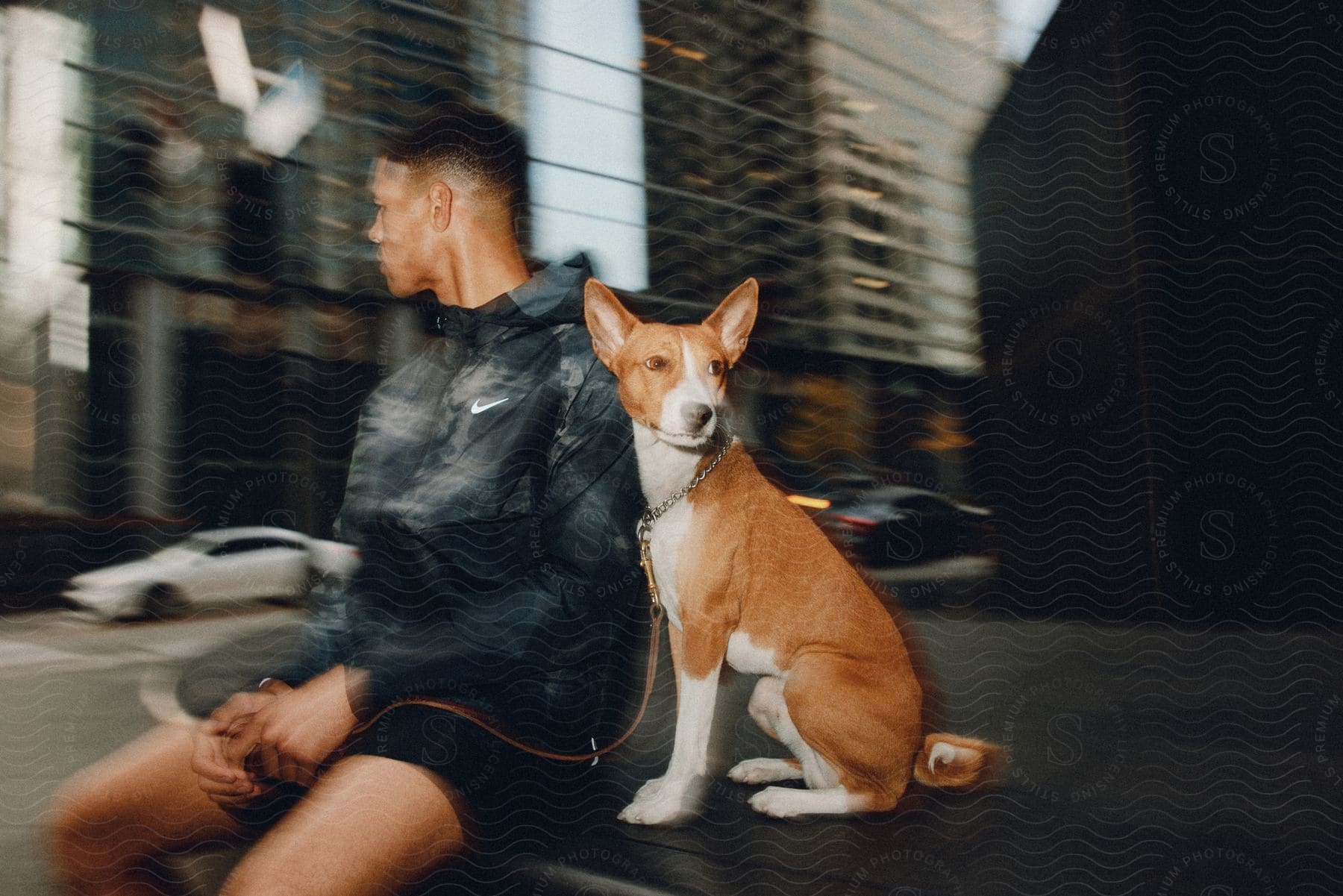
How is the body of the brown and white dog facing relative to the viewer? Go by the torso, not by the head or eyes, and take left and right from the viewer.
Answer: facing to the left of the viewer
